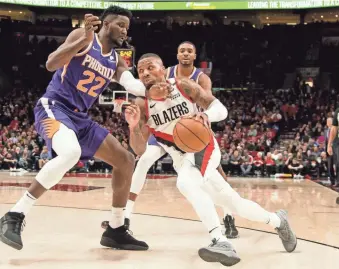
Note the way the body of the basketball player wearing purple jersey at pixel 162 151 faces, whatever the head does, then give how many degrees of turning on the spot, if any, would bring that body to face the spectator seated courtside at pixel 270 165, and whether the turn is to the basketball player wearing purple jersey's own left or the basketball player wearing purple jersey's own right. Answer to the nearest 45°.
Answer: approximately 180°

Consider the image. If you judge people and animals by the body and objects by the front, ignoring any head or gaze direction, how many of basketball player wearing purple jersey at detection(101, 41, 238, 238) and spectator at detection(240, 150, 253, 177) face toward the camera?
2

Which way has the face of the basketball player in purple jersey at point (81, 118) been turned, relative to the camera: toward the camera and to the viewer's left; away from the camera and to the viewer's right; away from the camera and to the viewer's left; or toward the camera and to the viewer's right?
toward the camera and to the viewer's right

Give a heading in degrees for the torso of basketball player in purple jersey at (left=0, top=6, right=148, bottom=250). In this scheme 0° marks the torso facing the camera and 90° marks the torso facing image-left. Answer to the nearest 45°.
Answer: approximately 315°

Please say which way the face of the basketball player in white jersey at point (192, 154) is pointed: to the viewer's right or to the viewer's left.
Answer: to the viewer's left

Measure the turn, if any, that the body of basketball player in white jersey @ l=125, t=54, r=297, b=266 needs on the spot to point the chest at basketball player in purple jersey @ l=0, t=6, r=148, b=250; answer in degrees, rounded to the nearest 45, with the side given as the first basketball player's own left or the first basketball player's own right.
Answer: approximately 45° to the first basketball player's own right

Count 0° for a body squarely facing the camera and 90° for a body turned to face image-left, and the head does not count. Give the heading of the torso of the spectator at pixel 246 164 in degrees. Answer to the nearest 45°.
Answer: approximately 0°
